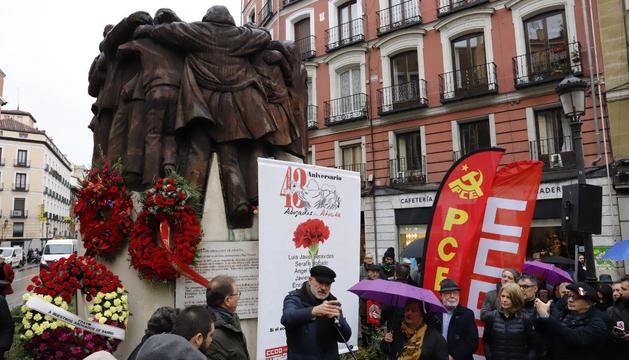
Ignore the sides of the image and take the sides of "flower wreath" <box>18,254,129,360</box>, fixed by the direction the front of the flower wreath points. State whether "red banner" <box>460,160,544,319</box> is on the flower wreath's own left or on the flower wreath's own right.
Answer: on the flower wreath's own left

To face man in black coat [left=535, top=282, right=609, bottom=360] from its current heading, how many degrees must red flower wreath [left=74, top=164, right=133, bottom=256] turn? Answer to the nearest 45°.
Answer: approximately 45° to its left

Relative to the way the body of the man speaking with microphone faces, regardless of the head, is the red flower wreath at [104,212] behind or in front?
behind

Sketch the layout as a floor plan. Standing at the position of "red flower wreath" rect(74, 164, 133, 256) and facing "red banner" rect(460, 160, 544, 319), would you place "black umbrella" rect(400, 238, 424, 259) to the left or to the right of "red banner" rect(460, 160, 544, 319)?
left

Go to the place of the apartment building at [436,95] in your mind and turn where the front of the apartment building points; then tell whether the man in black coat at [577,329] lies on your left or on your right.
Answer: on your left

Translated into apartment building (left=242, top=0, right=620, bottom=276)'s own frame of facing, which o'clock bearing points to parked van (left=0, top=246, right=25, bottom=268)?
The parked van is roughly at 2 o'clock from the apartment building.

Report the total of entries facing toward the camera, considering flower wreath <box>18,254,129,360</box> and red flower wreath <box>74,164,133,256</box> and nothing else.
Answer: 2
